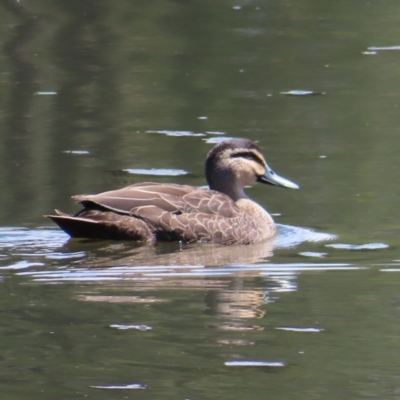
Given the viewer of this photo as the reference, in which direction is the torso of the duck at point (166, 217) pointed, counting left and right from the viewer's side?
facing to the right of the viewer
